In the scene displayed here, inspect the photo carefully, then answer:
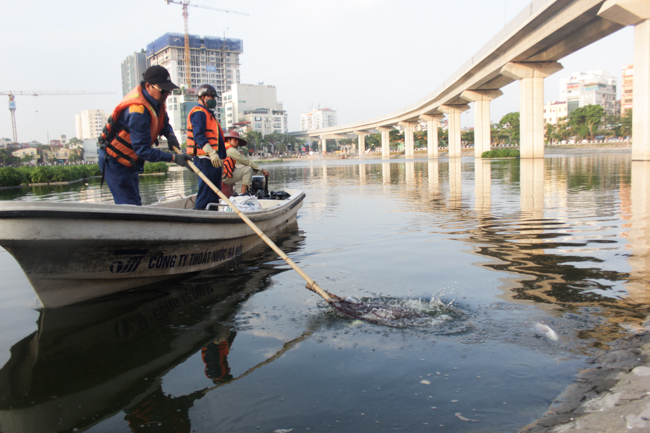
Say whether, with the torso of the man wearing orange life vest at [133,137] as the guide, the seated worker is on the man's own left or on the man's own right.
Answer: on the man's own left

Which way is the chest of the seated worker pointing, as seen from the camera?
to the viewer's right

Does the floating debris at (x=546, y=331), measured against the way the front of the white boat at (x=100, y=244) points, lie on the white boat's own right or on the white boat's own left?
on the white boat's own left

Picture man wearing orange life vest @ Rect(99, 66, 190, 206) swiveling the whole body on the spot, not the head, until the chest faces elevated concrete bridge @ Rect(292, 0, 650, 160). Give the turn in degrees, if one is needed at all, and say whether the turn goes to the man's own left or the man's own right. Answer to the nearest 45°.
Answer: approximately 90° to the man's own left

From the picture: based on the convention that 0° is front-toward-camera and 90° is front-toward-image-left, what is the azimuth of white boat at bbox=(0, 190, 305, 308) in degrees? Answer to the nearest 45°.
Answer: approximately 45°

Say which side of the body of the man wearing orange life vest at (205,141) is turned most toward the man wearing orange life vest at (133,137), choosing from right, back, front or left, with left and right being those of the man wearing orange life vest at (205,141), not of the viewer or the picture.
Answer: right

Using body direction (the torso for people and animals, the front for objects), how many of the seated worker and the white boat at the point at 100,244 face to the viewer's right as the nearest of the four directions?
1
